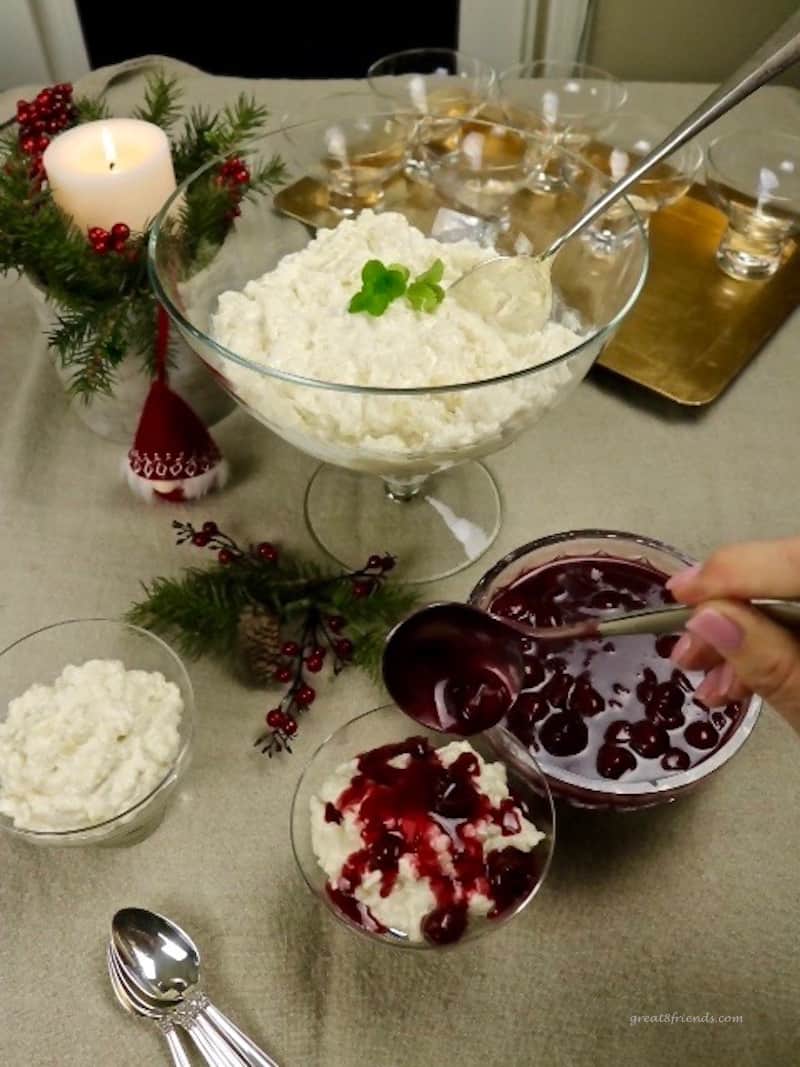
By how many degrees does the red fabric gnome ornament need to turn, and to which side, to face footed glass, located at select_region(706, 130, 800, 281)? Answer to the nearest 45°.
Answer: approximately 90° to its left

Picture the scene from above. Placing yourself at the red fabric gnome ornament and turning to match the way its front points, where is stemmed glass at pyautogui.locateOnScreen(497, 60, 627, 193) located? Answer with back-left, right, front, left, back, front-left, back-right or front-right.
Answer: back-left

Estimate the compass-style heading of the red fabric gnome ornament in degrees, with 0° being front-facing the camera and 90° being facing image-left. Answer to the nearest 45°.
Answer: approximately 0°

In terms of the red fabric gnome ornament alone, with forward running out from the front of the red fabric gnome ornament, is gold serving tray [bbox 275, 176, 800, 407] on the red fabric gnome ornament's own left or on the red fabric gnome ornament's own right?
on the red fabric gnome ornament's own left

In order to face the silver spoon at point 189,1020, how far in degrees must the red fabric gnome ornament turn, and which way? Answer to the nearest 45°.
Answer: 0° — it already faces it
